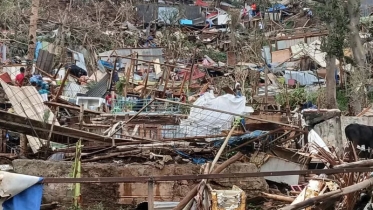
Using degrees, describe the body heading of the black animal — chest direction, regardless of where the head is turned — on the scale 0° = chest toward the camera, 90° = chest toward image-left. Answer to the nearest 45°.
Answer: approximately 90°

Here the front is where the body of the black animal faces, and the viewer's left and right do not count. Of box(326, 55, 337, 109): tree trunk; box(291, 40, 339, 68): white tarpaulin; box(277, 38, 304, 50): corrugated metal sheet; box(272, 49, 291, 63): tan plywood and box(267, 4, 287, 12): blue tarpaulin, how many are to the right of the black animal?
5

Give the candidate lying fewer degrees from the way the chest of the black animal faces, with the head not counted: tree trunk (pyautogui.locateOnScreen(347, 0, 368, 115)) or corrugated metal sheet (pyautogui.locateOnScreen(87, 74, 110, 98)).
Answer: the corrugated metal sheet

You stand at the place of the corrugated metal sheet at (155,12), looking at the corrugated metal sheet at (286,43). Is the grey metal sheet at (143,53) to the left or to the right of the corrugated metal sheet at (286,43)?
right

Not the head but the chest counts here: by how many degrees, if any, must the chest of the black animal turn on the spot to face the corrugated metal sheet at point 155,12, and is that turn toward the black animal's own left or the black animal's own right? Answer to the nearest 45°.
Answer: approximately 45° to the black animal's own right

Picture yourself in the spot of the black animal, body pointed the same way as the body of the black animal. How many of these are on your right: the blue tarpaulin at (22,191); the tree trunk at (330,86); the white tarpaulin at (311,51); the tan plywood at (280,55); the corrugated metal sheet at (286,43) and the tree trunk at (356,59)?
5

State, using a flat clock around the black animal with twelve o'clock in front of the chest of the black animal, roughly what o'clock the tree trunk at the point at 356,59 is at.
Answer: The tree trunk is roughly at 3 o'clock from the black animal.

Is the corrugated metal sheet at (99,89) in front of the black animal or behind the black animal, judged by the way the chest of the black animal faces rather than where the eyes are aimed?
in front

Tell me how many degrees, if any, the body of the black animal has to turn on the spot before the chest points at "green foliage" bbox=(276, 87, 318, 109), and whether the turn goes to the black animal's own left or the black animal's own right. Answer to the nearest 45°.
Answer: approximately 90° to the black animal's own right

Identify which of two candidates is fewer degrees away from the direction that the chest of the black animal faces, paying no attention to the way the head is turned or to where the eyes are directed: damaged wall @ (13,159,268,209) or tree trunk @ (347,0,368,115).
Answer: the damaged wall

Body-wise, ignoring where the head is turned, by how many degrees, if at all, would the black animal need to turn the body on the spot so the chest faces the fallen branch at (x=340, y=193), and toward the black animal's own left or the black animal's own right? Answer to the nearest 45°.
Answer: approximately 90° to the black animal's own left

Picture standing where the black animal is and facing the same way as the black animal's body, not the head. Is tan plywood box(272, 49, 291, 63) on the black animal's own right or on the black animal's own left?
on the black animal's own right

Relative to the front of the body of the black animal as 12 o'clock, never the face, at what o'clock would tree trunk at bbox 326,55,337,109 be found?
The tree trunk is roughly at 3 o'clock from the black animal.
